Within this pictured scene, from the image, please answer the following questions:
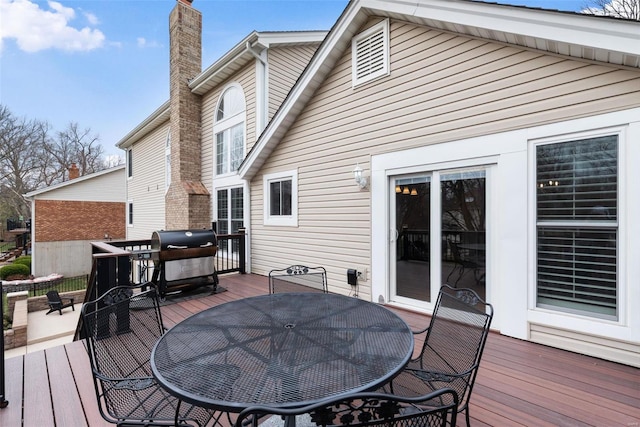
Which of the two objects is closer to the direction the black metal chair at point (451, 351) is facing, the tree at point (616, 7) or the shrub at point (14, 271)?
the shrub

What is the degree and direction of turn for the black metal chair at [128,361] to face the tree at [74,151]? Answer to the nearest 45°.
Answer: approximately 135° to its left

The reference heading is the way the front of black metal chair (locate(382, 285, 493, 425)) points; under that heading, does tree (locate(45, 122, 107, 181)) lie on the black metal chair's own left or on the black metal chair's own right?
on the black metal chair's own right

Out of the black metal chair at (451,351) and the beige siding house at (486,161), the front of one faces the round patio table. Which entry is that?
the black metal chair

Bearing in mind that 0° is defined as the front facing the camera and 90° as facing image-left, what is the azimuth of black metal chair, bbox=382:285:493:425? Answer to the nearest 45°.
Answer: approximately 45°

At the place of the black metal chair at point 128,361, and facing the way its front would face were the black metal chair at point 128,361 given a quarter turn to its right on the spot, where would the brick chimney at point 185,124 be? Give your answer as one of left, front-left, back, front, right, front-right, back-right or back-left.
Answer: back-right

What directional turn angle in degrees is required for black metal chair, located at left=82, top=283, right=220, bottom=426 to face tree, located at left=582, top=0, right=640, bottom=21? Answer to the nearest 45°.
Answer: approximately 45° to its left

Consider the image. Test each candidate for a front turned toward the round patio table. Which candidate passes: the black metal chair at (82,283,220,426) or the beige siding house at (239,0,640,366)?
the black metal chair

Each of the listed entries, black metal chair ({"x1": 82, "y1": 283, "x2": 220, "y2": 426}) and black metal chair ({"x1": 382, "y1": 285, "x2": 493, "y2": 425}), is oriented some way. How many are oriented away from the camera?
0
